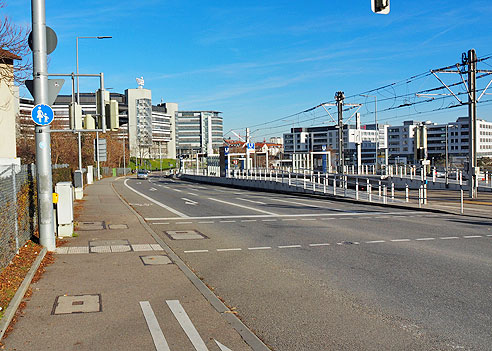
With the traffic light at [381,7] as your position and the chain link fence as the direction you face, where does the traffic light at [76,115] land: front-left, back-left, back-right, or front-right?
front-right

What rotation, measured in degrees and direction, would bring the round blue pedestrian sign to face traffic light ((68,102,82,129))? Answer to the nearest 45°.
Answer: approximately 180°

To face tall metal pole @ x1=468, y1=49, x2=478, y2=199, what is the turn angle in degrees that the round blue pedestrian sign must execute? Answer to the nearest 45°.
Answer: approximately 135° to its left

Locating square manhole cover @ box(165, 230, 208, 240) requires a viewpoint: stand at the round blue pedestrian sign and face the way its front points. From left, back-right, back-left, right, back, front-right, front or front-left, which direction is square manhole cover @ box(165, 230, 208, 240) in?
back-left

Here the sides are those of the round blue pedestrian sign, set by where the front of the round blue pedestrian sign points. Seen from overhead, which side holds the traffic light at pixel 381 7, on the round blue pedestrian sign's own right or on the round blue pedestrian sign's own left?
on the round blue pedestrian sign's own left

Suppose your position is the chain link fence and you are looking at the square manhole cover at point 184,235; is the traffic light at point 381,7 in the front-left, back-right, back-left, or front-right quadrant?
front-right

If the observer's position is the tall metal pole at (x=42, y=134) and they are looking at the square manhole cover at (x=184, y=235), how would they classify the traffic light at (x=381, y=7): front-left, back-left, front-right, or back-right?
front-right

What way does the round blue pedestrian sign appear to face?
toward the camera
